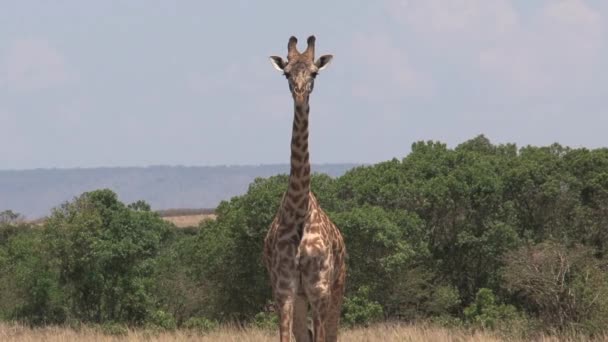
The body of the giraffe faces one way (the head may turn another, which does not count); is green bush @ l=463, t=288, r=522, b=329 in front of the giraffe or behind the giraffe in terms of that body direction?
behind

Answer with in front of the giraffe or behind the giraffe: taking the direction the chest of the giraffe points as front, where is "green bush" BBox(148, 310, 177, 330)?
behind

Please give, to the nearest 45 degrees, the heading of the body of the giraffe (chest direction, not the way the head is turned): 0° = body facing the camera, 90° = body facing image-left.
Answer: approximately 0°

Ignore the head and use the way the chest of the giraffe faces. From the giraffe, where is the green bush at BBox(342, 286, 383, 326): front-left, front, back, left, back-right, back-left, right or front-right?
back

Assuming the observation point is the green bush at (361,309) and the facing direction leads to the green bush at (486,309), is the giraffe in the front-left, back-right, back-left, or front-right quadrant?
back-right
